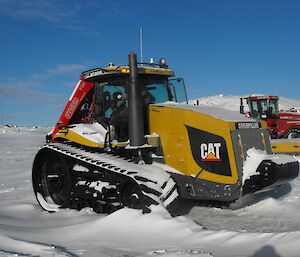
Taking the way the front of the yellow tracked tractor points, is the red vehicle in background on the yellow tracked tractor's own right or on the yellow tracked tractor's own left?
on the yellow tracked tractor's own left

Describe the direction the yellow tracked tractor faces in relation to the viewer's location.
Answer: facing the viewer and to the right of the viewer
